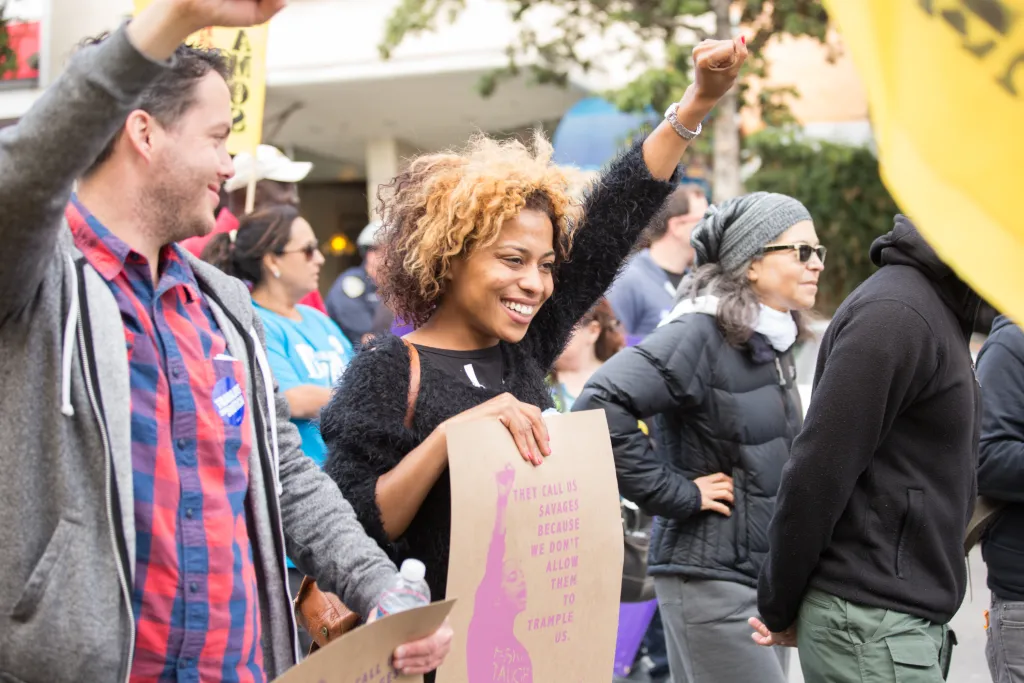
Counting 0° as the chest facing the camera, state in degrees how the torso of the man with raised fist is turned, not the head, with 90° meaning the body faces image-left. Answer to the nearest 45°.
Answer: approximately 315°

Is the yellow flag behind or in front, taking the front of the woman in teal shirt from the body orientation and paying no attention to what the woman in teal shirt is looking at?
in front

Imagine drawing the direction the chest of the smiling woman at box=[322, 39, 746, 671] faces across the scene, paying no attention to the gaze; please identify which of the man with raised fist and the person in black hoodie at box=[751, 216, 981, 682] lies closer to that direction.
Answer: the person in black hoodie

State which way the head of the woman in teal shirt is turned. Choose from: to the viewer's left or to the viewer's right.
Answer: to the viewer's right

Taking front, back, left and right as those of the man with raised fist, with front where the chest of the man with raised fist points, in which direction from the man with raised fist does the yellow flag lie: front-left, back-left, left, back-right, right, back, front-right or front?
front

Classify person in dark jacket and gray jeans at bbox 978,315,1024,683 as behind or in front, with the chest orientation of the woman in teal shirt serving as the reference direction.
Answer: in front

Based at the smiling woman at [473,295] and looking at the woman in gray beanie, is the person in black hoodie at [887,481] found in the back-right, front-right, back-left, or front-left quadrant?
front-right

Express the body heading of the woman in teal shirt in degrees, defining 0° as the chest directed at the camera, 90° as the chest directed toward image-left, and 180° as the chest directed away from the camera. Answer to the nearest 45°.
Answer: approximately 315°

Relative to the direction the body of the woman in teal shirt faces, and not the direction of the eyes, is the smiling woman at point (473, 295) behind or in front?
in front

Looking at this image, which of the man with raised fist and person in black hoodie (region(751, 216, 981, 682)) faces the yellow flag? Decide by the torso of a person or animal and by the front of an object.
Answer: the man with raised fist
